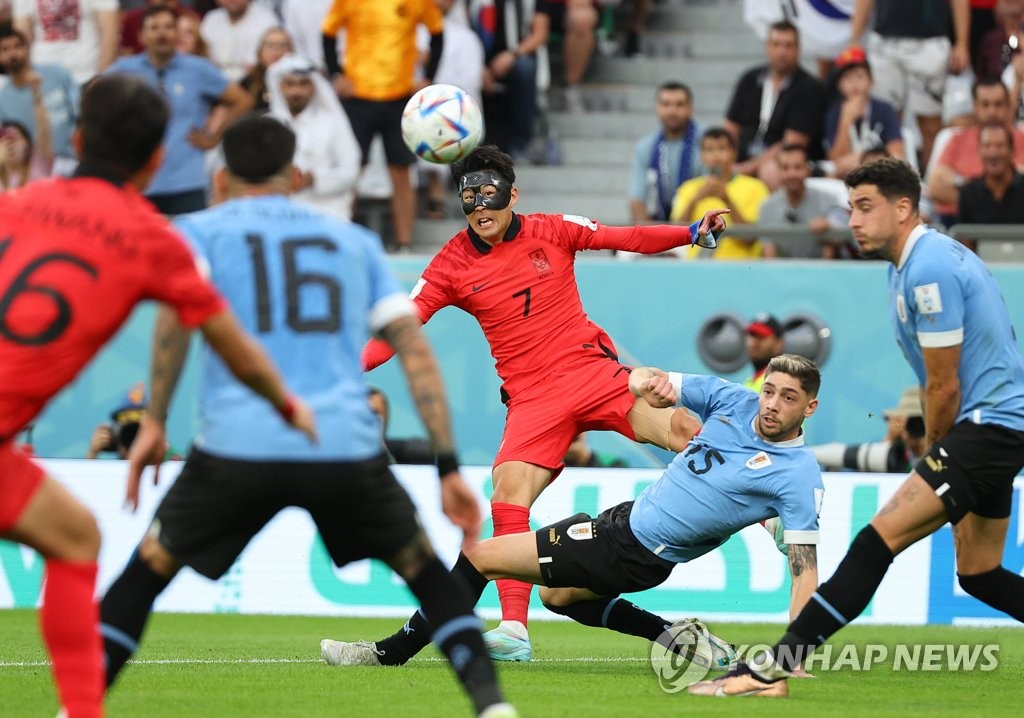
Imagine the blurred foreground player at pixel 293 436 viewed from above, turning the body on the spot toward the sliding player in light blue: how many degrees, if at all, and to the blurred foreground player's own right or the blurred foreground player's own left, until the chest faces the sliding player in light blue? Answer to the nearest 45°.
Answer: approximately 45° to the blurred foreground player's own right

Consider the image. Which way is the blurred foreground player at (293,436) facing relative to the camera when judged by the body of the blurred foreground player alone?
away from the camera

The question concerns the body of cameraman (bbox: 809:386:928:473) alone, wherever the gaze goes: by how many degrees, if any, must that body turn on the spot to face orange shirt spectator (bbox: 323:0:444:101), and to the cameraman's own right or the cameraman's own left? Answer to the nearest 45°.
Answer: approximately 45° to the cameraman's own right

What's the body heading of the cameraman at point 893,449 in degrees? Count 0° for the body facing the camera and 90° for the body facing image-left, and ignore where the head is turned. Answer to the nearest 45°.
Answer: approximately 90°

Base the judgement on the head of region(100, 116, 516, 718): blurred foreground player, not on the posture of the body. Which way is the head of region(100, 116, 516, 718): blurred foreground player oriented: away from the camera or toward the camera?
away from the camera

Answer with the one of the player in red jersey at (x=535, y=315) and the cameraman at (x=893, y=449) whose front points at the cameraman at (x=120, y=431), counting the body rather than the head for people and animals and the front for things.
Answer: the cameraman at (x=893, y=449)

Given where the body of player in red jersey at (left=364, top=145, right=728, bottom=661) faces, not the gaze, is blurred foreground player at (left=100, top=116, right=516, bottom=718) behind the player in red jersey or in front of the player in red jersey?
in front

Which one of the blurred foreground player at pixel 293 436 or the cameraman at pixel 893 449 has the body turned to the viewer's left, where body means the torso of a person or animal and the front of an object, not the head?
the cameraman
